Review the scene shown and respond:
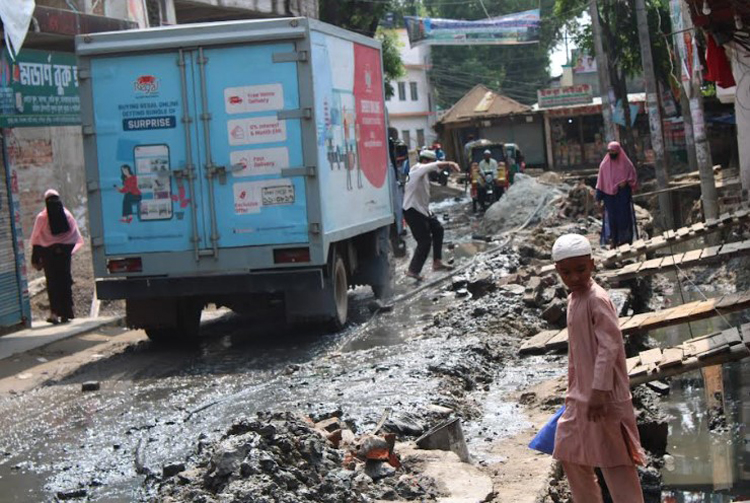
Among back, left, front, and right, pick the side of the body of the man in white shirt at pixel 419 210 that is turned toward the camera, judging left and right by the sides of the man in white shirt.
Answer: right

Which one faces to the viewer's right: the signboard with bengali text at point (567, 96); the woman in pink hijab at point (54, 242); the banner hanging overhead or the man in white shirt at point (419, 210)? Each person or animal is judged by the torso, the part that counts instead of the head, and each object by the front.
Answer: the man in white shirt

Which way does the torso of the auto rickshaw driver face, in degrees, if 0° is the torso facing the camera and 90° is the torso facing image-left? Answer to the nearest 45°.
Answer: approximately 0°

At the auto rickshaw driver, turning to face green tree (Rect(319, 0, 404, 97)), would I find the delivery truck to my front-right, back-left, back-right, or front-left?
back-left

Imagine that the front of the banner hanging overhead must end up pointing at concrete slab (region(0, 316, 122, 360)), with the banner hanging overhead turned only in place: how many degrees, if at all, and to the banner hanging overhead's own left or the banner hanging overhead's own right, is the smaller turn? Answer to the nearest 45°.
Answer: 0° — it already faces it

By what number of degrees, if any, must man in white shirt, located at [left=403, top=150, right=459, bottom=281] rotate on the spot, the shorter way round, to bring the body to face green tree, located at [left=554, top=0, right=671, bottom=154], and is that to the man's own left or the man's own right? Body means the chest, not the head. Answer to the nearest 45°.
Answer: approximately 90° to the man's own left

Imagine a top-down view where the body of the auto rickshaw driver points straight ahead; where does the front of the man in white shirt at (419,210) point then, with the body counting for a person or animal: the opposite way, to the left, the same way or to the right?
to the left

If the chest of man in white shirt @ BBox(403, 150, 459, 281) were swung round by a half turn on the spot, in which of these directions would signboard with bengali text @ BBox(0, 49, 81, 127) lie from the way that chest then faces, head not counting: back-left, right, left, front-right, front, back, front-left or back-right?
front-left

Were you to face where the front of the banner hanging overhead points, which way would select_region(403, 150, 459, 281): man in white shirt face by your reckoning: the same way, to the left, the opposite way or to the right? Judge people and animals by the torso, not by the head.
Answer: to the left

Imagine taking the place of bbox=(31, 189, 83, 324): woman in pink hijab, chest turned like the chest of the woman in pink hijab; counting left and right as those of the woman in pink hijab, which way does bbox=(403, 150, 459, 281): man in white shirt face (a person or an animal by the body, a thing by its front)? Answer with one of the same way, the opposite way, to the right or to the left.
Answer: to the left

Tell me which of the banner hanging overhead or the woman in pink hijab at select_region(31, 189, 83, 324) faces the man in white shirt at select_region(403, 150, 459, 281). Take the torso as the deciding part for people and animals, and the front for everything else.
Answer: the banner hanging overhead
